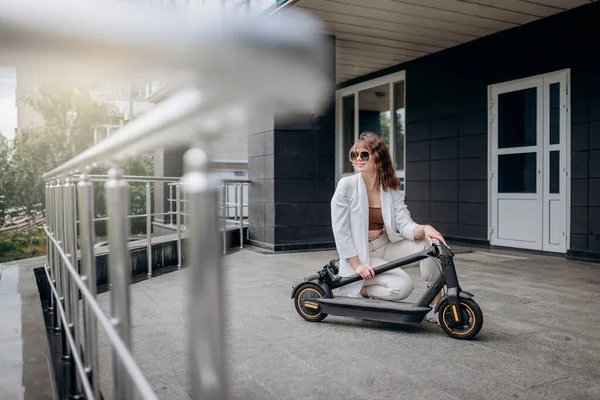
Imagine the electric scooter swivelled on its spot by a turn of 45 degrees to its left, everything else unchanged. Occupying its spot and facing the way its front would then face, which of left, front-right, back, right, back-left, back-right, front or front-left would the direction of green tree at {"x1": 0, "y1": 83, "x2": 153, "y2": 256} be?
back-left

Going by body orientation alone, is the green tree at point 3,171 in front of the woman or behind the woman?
behind

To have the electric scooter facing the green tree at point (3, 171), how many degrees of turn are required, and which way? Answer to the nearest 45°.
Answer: approximately 180°

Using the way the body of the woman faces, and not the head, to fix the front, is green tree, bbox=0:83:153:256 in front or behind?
behind

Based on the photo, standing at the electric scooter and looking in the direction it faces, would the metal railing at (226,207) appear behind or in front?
behind

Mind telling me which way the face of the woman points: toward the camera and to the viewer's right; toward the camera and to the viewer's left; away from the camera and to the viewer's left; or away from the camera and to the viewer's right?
toward the camera and to the viewer's left

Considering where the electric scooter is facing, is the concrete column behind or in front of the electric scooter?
behind
